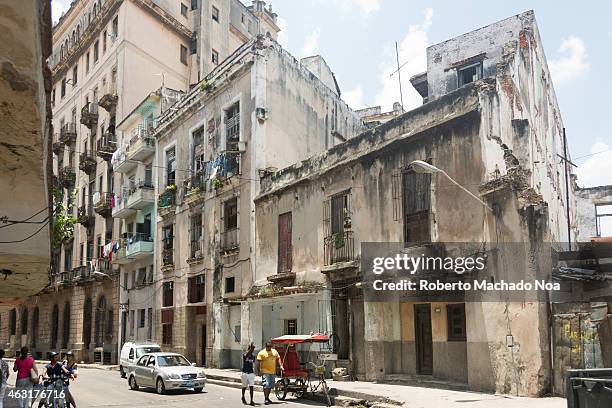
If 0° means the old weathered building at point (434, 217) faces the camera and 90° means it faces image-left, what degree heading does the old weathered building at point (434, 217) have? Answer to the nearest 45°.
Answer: approximately 45°

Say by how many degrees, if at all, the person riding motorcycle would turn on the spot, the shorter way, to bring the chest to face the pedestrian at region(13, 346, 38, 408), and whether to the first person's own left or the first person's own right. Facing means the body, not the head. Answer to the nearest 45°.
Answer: approximately 45° to the first person's own right

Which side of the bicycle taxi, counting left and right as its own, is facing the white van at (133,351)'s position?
back

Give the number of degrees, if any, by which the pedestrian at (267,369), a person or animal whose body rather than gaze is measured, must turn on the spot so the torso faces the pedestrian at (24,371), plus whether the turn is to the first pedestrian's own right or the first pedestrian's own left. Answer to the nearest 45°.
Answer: approximately 45° to the first pedestrian's own right

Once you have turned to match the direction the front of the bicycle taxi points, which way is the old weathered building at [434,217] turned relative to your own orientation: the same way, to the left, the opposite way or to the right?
to the right
